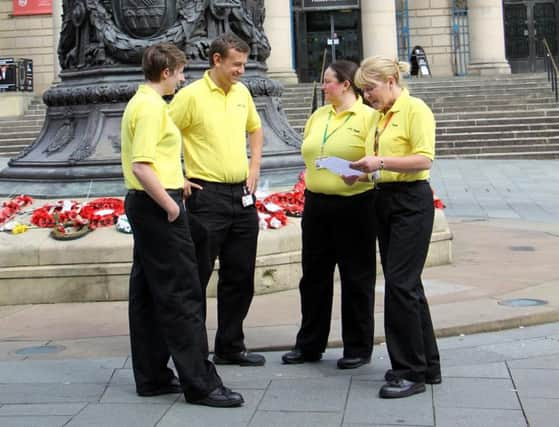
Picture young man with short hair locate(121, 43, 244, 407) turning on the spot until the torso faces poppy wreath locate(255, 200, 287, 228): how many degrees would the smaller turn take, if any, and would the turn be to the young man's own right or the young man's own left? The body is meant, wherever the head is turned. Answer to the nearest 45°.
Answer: approximately 90° to the young man's own left

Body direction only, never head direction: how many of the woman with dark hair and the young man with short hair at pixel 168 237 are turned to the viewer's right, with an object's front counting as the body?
1

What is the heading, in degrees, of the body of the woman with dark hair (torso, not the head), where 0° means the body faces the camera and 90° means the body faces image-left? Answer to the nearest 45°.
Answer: approximately 45°

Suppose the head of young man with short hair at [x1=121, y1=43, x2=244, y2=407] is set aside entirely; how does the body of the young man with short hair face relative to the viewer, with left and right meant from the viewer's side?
facing to the right of the viewer

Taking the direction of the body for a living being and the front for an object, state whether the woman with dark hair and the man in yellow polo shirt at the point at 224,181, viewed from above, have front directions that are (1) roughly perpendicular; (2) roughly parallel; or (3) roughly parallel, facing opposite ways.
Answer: roughly perpendicular

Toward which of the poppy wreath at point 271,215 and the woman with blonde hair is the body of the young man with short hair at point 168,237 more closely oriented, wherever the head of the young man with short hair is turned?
the woman with blonde hair

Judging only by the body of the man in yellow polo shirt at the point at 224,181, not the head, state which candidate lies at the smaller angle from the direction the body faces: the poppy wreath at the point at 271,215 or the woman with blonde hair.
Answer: the woman with blonde hair

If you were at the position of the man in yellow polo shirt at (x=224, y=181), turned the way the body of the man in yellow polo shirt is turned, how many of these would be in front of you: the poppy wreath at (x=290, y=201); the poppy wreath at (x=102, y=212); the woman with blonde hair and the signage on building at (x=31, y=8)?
1

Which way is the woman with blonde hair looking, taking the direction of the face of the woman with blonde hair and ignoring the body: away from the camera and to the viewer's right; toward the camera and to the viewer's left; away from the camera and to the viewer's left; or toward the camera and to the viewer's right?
toward the camera and to the viewer's left

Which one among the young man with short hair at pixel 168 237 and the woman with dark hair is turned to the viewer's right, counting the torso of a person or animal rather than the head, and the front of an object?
the young man with short hair

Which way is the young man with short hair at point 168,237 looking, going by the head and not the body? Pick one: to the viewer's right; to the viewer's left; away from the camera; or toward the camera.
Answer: to the viewer's right

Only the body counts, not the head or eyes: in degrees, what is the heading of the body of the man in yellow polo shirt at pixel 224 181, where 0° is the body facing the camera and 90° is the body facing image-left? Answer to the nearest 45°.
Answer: approximately 315°

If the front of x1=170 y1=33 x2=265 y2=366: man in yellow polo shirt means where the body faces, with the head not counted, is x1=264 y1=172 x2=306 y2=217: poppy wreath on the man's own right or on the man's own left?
on the man's own left
